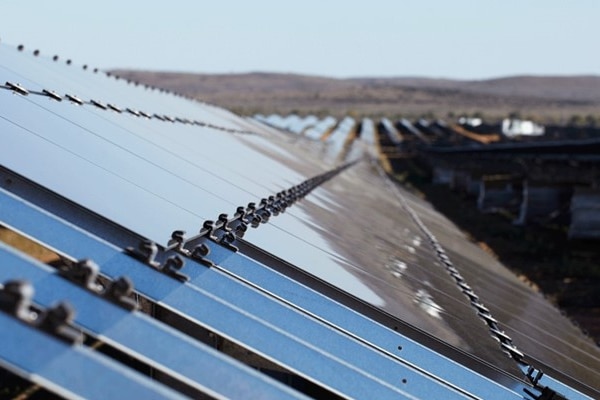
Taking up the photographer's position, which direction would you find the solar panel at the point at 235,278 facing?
facing to the right of the viewer
